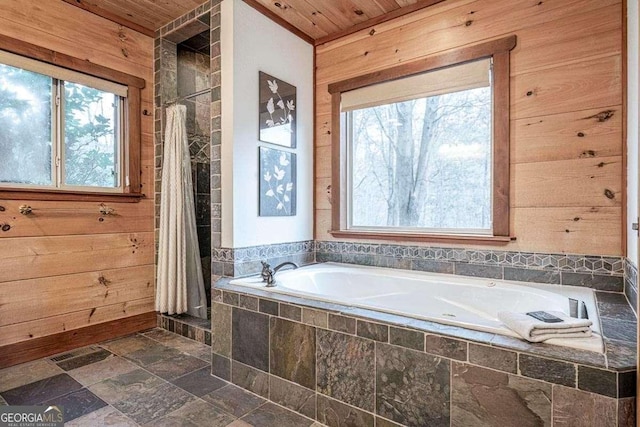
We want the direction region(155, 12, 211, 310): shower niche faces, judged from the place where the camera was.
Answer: facing the viewer and to the left of the viewer

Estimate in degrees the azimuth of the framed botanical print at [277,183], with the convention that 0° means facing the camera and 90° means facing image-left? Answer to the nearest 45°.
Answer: approximately 315°

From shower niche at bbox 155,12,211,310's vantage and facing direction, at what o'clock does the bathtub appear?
The bathtub is roughly at 9 o'clock from the shower niche.

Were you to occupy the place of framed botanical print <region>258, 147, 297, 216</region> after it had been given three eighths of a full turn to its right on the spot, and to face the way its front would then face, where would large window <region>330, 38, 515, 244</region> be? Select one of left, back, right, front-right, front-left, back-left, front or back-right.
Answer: back

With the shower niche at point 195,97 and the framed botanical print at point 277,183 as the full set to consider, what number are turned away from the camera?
0

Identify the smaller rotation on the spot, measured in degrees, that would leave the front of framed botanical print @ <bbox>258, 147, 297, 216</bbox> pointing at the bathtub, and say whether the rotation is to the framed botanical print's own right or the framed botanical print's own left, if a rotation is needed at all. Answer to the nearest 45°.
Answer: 0° — it already faces it
